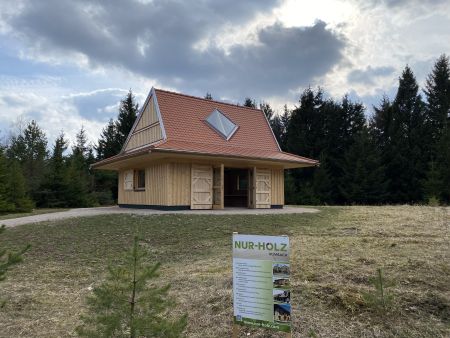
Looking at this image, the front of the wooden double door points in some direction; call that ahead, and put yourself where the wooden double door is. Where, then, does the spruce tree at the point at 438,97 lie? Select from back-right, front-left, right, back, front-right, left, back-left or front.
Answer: back-left

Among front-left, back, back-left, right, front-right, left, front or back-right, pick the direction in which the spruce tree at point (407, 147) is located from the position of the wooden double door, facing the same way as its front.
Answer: back-left

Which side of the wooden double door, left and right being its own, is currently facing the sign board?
front

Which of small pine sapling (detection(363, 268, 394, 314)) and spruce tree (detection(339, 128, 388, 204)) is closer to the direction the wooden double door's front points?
the small pine sapling

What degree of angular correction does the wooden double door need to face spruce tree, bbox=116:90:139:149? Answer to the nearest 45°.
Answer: approximately 135° to its right

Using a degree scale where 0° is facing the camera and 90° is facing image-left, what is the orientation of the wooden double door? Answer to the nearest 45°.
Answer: approximately 0°

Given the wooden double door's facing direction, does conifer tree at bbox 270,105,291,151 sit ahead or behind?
behind

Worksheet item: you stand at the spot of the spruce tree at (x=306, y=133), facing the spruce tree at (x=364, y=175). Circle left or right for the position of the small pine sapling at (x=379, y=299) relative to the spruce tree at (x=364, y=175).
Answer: right

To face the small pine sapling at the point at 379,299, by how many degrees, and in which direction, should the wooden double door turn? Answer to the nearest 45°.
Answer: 0° — it already faces it

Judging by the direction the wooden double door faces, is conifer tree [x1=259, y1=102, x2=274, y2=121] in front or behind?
behind

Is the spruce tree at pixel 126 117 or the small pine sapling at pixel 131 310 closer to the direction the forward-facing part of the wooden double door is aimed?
the small pine sapling

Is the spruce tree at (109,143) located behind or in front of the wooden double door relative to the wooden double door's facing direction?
behind

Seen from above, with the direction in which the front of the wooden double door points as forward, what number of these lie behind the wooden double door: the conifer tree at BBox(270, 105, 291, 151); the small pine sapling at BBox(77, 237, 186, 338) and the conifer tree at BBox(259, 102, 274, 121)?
2
